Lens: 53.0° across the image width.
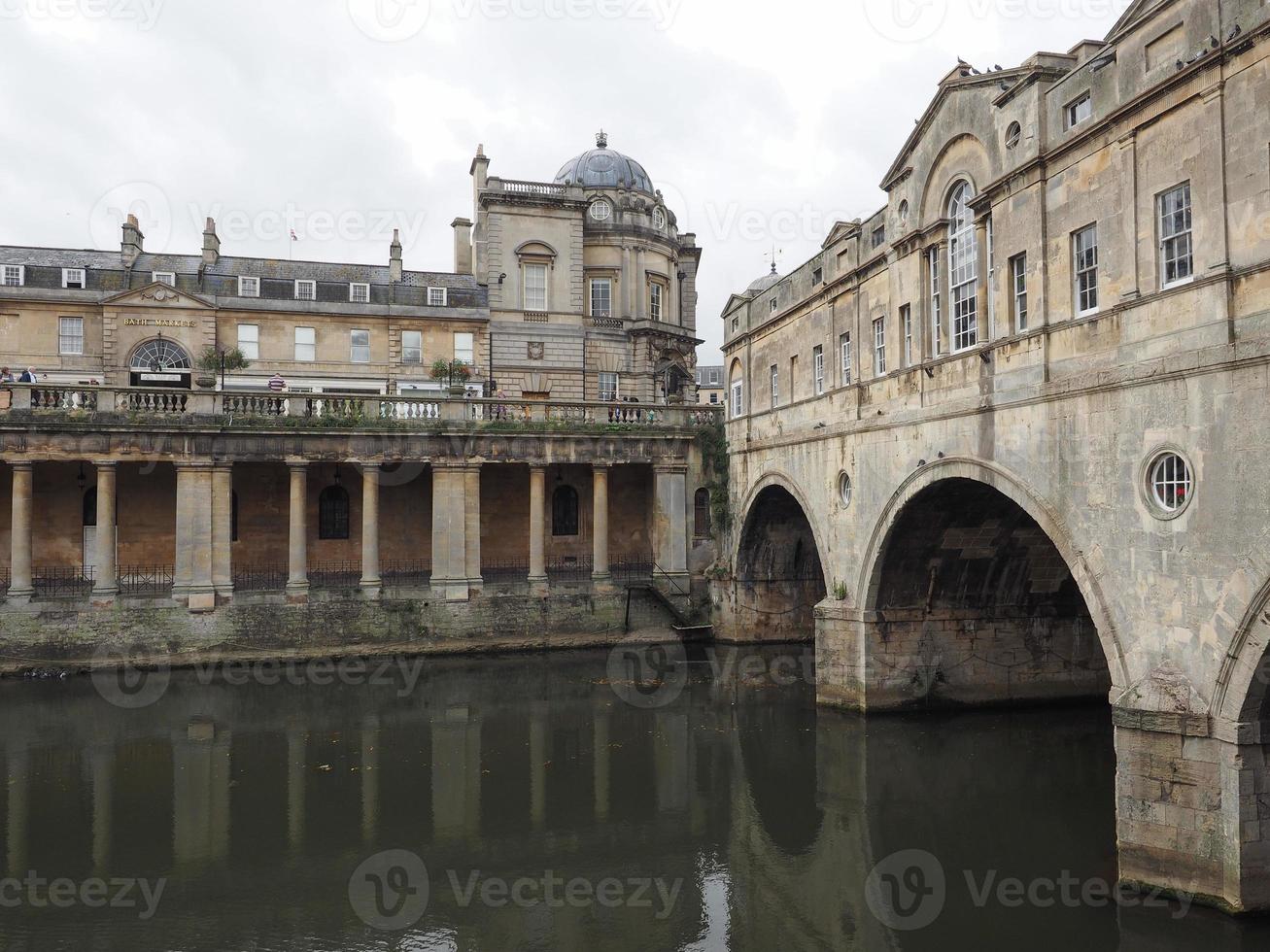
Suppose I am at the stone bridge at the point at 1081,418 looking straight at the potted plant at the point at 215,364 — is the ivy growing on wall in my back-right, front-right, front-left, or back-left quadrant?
front-right

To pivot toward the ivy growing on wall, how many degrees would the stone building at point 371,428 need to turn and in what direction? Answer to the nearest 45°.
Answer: approximately 90° to its left

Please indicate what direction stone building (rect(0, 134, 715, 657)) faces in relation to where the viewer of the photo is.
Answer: facing the viewer

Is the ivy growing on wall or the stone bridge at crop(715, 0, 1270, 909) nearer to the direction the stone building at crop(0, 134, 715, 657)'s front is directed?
the stone bridge

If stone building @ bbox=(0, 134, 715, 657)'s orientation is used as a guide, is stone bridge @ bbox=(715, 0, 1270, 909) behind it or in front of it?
in front
